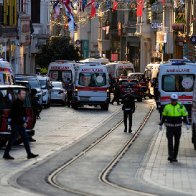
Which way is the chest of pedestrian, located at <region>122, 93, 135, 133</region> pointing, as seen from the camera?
away from the camera

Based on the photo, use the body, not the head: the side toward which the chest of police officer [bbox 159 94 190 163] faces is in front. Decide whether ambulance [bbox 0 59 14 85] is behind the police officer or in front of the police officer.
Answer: behind

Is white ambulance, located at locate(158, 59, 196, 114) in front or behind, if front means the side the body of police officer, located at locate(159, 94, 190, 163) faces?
behind

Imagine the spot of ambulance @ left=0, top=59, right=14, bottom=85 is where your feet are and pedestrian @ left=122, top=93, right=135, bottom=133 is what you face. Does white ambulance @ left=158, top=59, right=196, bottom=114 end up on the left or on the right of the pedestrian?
left
